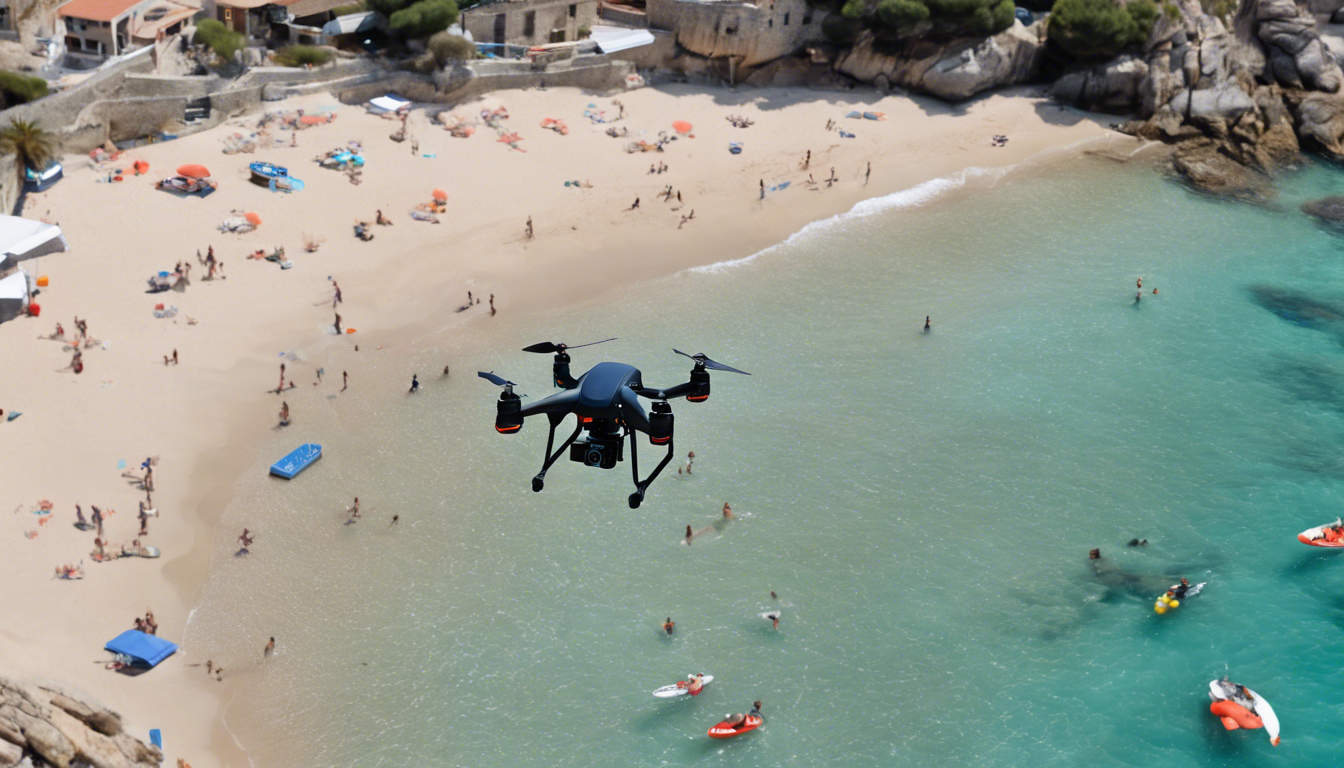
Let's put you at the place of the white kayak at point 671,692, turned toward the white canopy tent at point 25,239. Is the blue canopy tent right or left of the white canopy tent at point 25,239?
left

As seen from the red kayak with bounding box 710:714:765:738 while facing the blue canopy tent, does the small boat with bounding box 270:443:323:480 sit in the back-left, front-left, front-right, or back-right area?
front-right

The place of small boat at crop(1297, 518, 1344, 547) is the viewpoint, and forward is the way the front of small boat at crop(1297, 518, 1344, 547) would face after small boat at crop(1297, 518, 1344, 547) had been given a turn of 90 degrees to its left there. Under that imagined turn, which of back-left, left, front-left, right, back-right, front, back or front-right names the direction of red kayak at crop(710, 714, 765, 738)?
front-right

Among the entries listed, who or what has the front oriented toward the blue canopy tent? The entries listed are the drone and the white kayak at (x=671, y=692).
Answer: the white kayak

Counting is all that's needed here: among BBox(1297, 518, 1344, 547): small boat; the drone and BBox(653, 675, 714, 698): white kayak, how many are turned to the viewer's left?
2

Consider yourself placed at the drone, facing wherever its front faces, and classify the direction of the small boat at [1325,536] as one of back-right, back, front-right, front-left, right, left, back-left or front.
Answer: back-left

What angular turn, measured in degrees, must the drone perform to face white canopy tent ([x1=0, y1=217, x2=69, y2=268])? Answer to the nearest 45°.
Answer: approximately 135° to its right

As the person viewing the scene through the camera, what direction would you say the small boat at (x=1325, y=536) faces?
facing to the left of the viewer

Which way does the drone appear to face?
toward the camera

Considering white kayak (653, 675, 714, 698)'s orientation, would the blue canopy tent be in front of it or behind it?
in front

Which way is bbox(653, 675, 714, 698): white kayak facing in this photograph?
to the viewer's left

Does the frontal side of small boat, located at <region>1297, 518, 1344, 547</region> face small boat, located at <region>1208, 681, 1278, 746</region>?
no

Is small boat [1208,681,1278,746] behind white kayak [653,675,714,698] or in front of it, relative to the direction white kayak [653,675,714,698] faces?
behind

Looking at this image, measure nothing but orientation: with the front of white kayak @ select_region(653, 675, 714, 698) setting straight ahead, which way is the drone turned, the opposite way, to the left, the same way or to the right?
to the left
